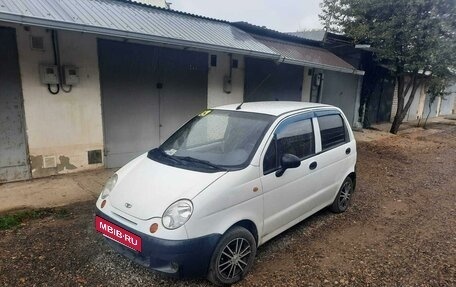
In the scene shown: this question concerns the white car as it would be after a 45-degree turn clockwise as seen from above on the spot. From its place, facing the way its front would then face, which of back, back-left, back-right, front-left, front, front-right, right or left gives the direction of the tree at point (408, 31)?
back-right

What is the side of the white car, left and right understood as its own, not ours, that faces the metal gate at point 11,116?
right

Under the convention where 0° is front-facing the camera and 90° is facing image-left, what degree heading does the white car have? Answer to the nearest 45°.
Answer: approximately 45°

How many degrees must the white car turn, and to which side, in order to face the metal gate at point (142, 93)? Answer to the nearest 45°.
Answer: approximately 90° to its right
